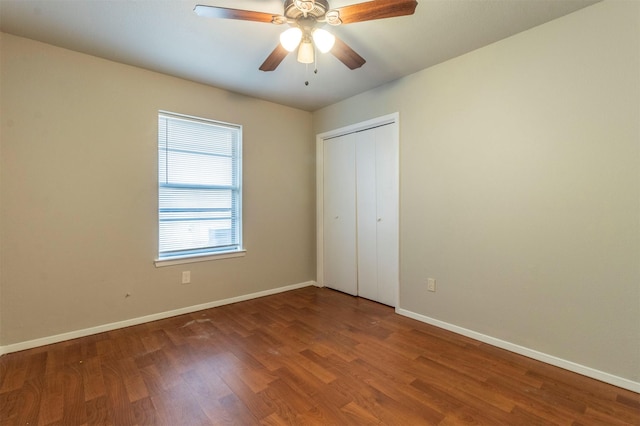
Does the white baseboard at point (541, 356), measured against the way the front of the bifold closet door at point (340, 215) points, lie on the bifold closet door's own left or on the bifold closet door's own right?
on the bifold closet door's own left

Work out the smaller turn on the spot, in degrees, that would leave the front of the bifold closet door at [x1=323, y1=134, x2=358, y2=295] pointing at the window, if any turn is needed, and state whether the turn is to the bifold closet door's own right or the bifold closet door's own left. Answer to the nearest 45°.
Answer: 0° — it already faces it

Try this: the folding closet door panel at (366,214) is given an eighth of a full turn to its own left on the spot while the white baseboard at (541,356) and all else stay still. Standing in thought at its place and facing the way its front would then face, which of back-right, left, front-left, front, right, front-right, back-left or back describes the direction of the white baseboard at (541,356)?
front-left

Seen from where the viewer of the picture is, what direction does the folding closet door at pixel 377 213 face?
facing the viewer and to the left of the viewer

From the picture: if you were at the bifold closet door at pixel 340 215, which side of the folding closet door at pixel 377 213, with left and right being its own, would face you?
right

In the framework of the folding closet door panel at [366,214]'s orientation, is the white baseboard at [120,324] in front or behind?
in front

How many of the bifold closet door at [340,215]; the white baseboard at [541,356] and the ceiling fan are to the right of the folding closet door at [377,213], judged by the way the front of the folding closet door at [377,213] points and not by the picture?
1

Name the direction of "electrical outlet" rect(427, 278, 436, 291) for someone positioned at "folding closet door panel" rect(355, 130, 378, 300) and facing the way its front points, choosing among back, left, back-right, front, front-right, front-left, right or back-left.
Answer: left

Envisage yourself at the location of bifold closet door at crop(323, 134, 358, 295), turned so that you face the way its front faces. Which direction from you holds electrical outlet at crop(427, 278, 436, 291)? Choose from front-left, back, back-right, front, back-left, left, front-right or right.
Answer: left

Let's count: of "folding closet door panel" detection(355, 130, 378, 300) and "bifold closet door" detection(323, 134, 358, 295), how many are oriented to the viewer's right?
0

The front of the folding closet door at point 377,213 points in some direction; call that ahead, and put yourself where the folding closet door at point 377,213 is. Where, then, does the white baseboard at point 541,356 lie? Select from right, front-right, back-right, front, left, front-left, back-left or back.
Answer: left
